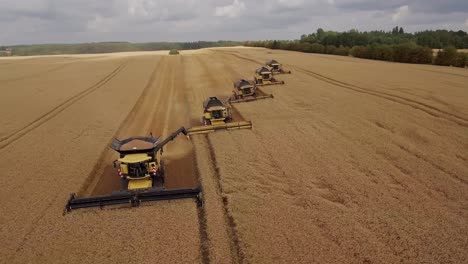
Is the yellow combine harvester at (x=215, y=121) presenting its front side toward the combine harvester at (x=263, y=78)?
no

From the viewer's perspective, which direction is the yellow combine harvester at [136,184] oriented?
toward the camera

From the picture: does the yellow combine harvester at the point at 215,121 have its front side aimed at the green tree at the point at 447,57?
no

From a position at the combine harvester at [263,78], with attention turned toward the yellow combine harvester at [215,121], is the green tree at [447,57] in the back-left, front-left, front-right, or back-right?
back-left

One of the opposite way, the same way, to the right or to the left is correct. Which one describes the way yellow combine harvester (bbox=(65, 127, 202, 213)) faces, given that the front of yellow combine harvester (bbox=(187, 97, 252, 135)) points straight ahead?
the same way

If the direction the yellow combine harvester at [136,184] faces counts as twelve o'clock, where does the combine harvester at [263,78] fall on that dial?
The combine harvester is roughly at 7 o'clock from the yellow combine harvester.

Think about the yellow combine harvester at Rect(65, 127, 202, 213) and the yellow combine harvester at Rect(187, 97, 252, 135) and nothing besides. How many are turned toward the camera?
2

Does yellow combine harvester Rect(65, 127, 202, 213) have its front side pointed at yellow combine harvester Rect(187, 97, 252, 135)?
no

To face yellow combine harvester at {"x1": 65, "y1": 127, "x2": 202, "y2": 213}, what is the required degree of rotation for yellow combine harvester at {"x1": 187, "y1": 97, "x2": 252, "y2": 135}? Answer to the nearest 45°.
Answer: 0° — it already faces it

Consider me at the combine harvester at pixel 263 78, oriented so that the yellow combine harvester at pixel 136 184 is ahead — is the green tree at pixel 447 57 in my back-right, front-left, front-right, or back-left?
back-left

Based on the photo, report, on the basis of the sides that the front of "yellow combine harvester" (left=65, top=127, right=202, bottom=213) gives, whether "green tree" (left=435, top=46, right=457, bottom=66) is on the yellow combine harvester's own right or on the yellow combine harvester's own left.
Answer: on the yellow combine harvester's own left
